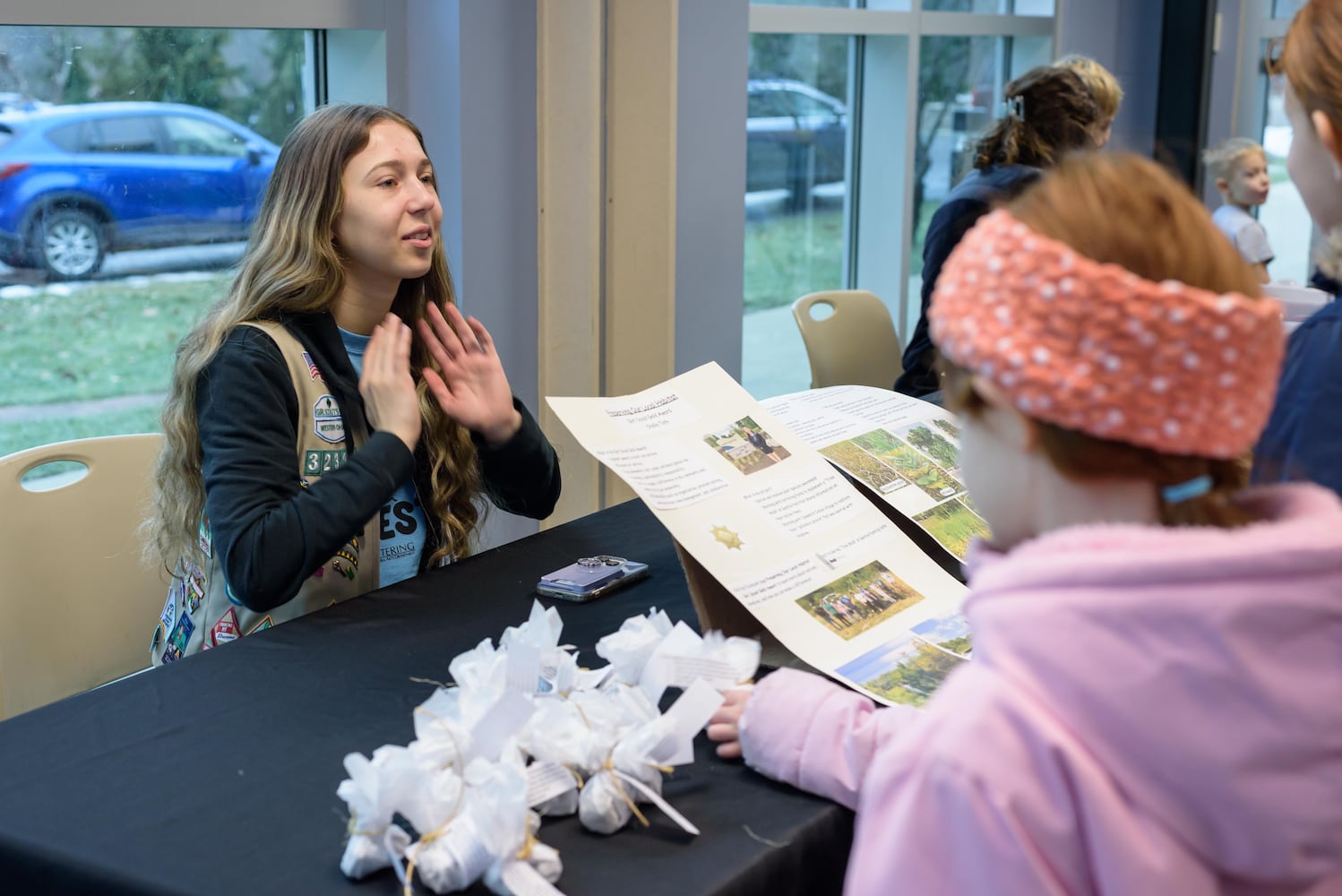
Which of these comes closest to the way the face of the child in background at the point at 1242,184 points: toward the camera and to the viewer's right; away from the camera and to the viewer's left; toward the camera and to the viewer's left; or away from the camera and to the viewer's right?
toward the camera and to the viewer's right

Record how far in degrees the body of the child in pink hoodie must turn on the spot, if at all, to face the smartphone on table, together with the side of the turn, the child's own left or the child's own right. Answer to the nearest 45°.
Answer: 0° — they already face it

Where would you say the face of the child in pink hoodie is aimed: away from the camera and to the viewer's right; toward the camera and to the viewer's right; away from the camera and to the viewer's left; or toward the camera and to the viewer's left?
away from the camera and to the viewer's left

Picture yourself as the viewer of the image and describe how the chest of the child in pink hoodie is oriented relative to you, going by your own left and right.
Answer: facing away from the viewer and to the left of the viewer

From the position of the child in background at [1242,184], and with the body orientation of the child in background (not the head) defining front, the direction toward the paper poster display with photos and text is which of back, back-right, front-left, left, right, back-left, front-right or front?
right

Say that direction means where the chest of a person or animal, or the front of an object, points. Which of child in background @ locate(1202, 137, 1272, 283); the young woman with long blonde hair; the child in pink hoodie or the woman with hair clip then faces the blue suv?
the child in pink hoodie

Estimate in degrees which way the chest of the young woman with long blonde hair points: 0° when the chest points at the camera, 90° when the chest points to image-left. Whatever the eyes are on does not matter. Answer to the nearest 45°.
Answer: approximately 315°
